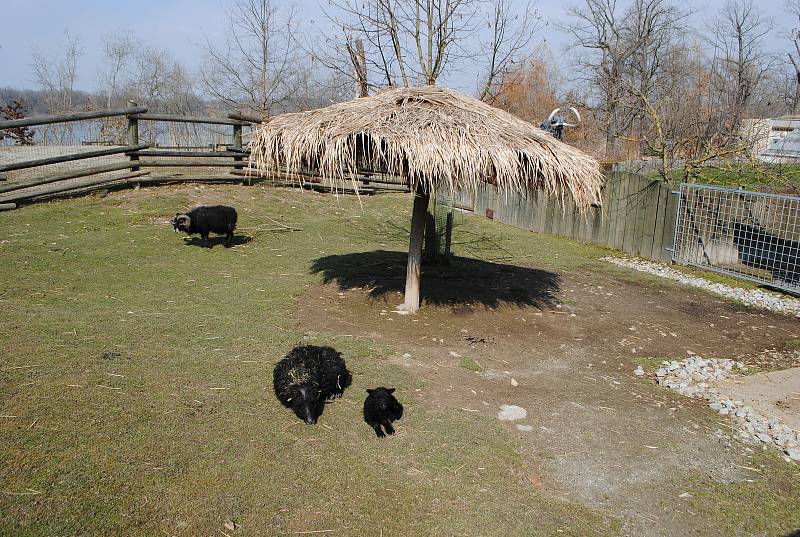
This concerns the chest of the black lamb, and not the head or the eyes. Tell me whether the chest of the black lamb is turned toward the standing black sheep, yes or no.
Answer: no

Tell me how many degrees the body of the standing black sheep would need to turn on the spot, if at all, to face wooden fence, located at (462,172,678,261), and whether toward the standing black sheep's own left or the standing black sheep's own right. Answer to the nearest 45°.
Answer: approximately 180°

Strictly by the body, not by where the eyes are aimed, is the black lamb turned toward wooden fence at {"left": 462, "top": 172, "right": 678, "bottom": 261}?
no

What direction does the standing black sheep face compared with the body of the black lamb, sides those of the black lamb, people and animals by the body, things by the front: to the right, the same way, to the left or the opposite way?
to the right

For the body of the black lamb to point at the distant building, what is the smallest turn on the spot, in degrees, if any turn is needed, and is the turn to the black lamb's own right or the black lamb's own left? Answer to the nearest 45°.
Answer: approximately 135° to the black lamb's own left

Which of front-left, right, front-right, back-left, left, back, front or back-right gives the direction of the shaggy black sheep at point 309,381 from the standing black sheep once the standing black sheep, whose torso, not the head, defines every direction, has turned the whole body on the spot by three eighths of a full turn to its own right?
back-right

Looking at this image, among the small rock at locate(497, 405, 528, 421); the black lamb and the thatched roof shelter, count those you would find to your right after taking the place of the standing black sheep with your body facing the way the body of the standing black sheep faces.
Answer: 0

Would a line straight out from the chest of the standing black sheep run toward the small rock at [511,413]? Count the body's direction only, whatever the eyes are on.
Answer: no

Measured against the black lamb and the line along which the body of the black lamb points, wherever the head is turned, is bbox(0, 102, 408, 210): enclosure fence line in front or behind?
behind

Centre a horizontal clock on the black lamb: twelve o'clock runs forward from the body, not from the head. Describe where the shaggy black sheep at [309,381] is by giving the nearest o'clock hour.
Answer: The shaggy black sheep is roughly at 4 o'clock from the black lamb.

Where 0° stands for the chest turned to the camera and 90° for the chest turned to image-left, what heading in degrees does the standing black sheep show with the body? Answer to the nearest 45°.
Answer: approximately 90°

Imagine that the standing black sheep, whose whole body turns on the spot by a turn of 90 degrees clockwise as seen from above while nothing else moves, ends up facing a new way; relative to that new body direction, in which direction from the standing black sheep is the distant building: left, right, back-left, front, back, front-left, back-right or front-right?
right

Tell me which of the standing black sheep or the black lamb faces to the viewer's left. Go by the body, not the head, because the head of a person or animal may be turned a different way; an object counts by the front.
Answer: the standing black sheep

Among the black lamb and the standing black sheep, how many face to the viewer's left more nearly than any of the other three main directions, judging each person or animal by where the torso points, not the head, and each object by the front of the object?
1

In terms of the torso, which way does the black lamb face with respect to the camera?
toward the camera
